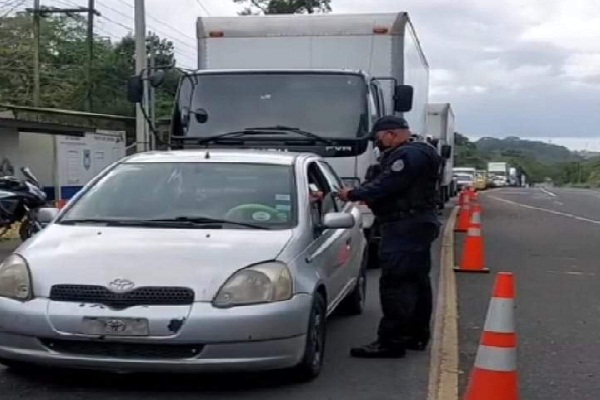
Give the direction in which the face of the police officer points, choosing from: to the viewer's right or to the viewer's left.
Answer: to the viewer's left

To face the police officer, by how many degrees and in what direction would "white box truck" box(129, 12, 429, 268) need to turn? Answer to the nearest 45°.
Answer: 0° — it already faces them

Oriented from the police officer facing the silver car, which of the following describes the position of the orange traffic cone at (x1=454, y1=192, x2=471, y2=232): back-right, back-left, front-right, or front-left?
back-right

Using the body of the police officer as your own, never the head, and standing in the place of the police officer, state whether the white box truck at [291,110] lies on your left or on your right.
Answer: on your right

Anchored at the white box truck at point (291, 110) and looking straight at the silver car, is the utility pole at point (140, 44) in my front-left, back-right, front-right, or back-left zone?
back-right

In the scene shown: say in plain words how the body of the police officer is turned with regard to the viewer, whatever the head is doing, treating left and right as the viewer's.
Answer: facing to the left of the viewer

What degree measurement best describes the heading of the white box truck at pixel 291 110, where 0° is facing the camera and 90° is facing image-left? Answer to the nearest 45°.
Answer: approximately 0°
